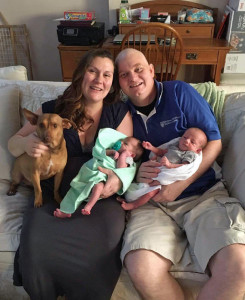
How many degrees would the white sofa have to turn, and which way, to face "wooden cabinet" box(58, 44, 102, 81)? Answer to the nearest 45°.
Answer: approximately 180°

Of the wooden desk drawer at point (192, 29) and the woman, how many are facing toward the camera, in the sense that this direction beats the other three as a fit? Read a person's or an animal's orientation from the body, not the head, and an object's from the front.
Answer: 2

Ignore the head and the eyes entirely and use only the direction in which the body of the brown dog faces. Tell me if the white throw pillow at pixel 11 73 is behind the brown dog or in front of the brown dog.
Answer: behind

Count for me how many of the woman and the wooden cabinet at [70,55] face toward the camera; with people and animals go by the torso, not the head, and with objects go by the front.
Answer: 2

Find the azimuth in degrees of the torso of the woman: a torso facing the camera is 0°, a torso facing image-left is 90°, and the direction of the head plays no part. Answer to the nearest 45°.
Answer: approximately 0°

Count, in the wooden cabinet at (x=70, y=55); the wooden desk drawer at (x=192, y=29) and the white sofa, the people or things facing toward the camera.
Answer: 3

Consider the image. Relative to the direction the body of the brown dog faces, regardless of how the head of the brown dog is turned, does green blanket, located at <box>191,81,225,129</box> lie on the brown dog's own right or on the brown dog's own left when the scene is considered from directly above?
on the brown dog's own left
